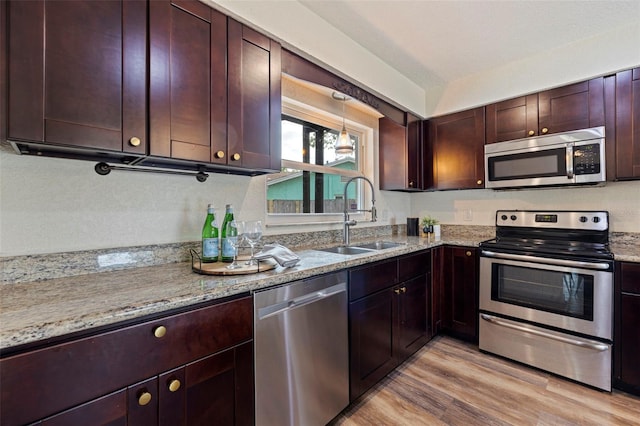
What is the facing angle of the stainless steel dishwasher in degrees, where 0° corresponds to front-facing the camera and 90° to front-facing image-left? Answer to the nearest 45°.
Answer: approximately 315°

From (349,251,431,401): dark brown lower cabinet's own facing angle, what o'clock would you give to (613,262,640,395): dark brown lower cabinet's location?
(613,262,640,395): dark brown lower cabinet is roughly at 10 o'clock from (349,251,431,401): dark brown lower cabinet.

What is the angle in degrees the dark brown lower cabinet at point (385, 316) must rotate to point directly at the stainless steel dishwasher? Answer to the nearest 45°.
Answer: approximately 90° to its right

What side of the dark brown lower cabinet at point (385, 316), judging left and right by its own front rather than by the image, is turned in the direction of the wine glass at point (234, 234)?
right

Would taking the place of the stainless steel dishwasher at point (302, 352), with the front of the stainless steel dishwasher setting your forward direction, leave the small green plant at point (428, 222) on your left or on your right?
on your left

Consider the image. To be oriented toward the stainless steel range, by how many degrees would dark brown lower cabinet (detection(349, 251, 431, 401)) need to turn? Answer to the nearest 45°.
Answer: approximately 90° to its left

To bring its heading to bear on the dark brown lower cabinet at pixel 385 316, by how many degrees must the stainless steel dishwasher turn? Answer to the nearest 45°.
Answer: approximately 90° to its left

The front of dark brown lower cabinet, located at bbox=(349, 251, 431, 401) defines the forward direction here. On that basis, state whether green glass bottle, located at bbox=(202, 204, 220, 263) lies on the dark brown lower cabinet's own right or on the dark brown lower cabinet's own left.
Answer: on the dark brown lower cabinet's own right

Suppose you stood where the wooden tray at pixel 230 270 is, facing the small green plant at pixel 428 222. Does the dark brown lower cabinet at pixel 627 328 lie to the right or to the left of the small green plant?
right

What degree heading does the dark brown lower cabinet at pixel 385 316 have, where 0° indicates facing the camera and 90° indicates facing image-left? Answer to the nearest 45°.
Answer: approximately 315°
